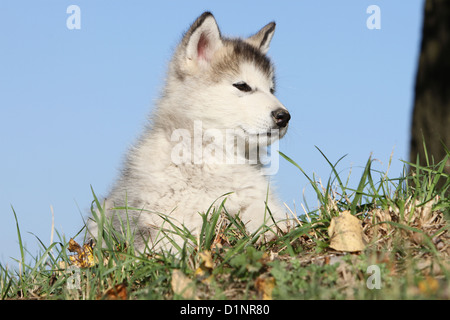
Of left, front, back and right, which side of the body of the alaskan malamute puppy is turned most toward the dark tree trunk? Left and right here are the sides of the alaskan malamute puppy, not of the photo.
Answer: left

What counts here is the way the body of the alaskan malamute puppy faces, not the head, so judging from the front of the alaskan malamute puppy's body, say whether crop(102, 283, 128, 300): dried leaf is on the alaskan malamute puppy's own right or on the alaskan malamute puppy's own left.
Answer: on the alaskan malamute puppy's own right

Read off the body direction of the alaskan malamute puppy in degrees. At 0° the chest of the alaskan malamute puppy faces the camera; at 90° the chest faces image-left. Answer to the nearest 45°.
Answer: approximately 315°

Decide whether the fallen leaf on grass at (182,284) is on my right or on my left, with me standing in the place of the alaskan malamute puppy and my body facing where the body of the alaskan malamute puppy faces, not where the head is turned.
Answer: on my right

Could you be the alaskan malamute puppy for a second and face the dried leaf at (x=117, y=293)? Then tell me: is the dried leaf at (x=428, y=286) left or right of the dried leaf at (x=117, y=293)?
left

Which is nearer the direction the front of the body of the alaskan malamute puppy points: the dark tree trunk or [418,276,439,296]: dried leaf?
the dried leaf

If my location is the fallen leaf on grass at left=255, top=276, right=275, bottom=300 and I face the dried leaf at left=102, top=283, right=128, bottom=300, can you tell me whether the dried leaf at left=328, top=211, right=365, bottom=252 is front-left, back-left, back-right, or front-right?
back-right
